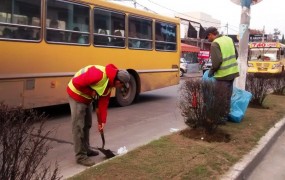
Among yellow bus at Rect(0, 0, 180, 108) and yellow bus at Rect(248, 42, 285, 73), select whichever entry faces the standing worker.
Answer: yellow bus at Rect(248, 42, 285, 73)

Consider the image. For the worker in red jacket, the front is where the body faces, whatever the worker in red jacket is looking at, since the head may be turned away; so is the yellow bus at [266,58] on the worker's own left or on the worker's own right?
on the worker's own left

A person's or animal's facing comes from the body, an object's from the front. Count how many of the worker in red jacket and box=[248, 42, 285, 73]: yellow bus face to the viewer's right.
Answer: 1

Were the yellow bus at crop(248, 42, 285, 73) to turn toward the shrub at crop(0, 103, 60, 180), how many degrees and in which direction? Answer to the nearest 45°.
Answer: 0° — it already faces it

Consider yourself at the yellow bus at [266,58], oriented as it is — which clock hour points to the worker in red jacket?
The worker in red jacket is roughly at 12 o'clock from the yellow bus.

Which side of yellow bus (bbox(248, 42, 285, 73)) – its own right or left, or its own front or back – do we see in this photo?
front

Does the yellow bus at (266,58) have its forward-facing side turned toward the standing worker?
yes

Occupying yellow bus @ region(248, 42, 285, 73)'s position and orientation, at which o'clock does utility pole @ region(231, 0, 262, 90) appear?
The utility pole is roughly at 12 o'clock from the yellow bus.

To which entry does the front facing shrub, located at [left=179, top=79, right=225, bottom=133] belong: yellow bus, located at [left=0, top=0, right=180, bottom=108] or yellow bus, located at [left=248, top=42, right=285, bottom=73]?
yellow bus, located at [left=248, top=42, right=285, bottom=73]

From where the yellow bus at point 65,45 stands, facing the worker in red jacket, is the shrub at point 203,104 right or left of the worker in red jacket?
left

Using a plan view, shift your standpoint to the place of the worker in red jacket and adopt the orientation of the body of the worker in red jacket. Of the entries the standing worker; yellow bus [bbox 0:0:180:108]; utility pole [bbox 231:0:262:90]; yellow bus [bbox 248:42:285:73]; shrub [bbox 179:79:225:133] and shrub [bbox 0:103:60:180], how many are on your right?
1

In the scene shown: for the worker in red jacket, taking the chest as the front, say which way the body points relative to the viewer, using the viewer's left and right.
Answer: facing to the right of the viewer
